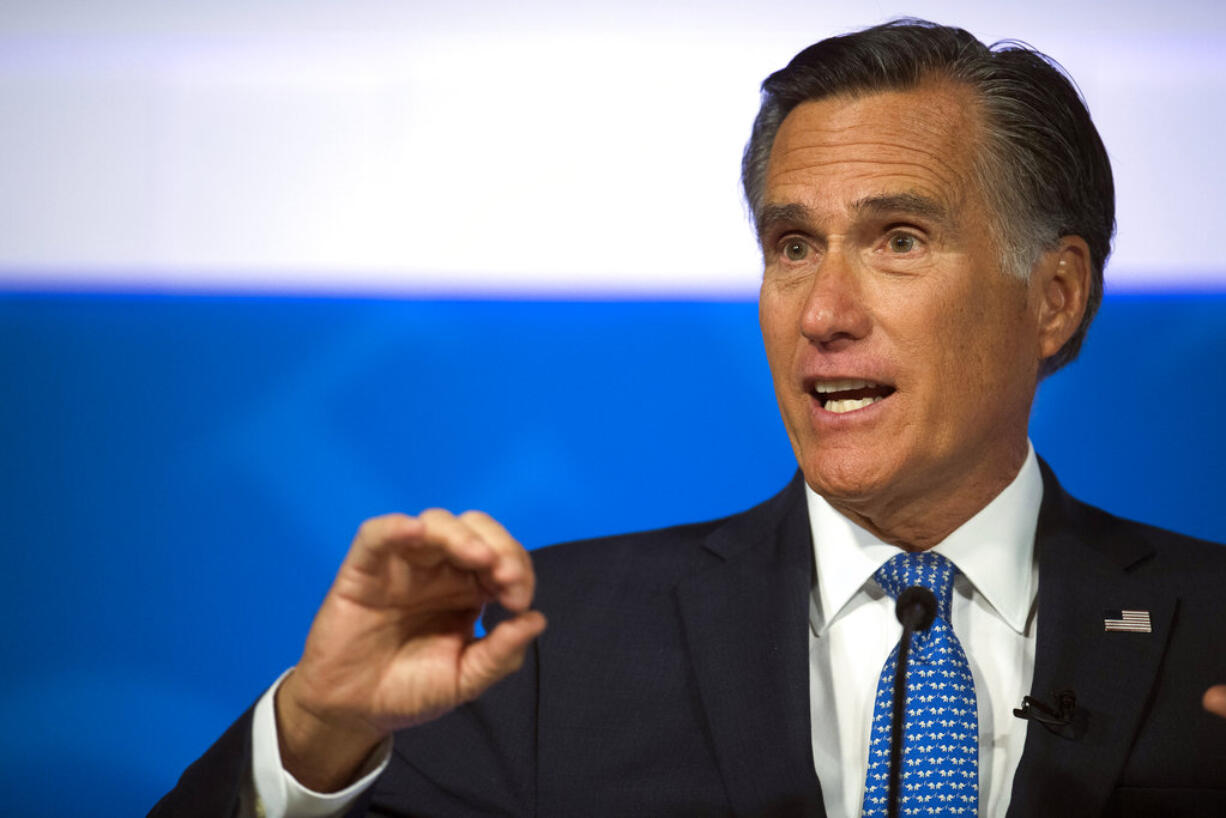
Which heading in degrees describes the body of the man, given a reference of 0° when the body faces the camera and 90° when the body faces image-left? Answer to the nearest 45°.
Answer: approximately 0°
